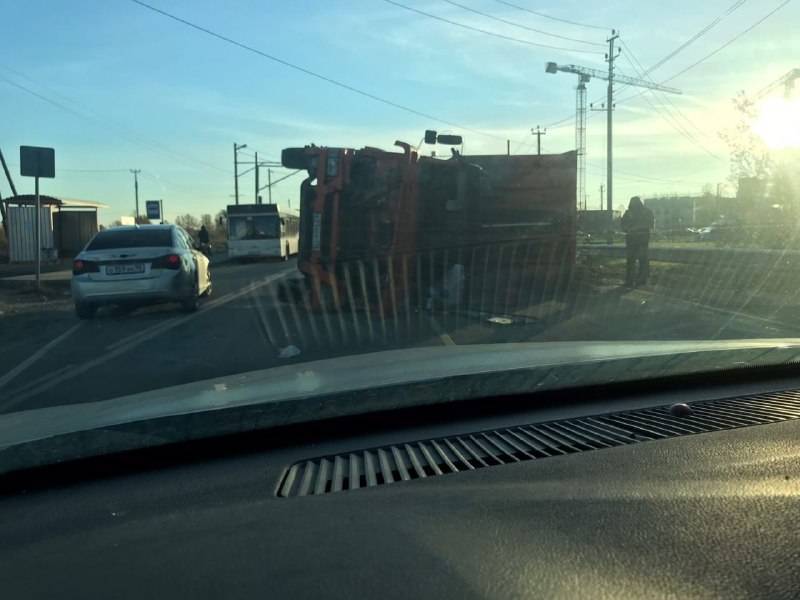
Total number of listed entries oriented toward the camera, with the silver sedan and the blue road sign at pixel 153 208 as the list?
1

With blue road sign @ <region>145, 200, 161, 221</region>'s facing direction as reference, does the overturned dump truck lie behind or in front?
in front

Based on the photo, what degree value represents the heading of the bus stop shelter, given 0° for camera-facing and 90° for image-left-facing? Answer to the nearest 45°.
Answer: approximately 315°

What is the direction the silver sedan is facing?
away from the camera

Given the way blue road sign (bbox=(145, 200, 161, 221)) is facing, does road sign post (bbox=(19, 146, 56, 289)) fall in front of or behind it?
in front

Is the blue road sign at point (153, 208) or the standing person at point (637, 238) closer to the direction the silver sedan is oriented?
the blue road sign

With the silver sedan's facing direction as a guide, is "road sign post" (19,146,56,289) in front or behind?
in front

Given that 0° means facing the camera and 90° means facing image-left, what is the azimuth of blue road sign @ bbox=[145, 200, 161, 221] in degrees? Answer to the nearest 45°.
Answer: approximately 0°

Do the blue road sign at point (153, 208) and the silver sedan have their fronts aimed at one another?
yes

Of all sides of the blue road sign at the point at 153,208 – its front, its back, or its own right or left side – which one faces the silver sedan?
front

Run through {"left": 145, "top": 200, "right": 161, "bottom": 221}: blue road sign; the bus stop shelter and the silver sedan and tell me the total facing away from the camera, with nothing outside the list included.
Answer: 1

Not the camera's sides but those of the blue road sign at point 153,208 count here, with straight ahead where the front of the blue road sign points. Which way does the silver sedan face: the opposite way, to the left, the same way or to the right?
the opposite way

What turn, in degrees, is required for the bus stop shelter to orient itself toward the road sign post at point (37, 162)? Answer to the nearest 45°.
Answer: approximately 45° to its right

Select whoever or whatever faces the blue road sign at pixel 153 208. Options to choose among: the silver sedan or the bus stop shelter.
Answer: the silver sedan
